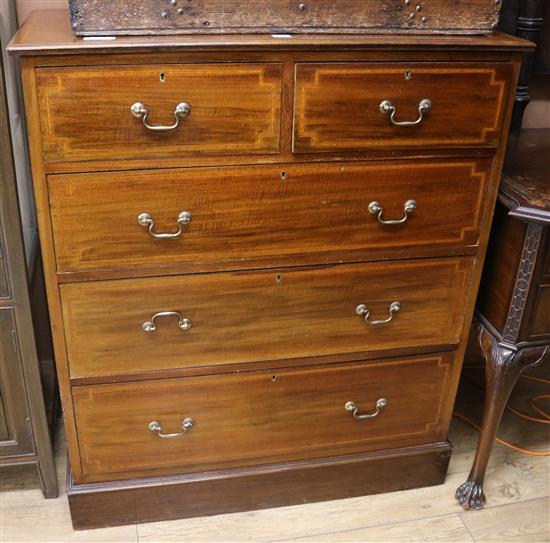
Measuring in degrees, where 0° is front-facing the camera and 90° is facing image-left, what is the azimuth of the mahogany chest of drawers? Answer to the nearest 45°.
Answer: approximately 0°

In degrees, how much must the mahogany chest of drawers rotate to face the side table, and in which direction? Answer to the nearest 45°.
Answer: approximately 90° to its left

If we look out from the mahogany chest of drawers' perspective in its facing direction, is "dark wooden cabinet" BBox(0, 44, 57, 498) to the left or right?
on its right
